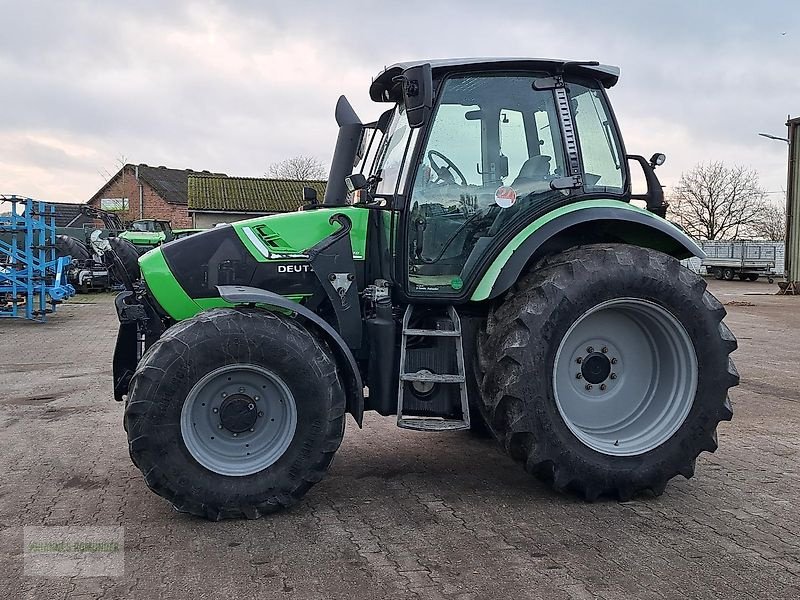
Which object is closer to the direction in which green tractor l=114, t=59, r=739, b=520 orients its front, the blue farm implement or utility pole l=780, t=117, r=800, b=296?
the blue farm implement

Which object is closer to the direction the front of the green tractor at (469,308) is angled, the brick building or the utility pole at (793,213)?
the brick building

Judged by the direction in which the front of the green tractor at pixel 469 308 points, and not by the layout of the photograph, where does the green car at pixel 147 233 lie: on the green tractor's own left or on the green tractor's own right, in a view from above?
on the green tractor's own right

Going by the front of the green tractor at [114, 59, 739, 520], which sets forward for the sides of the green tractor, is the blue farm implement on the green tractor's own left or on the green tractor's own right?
on the green tractor's own right

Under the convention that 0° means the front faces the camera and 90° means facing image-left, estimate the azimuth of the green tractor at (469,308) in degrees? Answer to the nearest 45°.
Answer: approximately 90°

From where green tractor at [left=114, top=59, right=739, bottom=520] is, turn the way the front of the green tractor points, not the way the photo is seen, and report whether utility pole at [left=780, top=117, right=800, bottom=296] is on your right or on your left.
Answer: on your right
